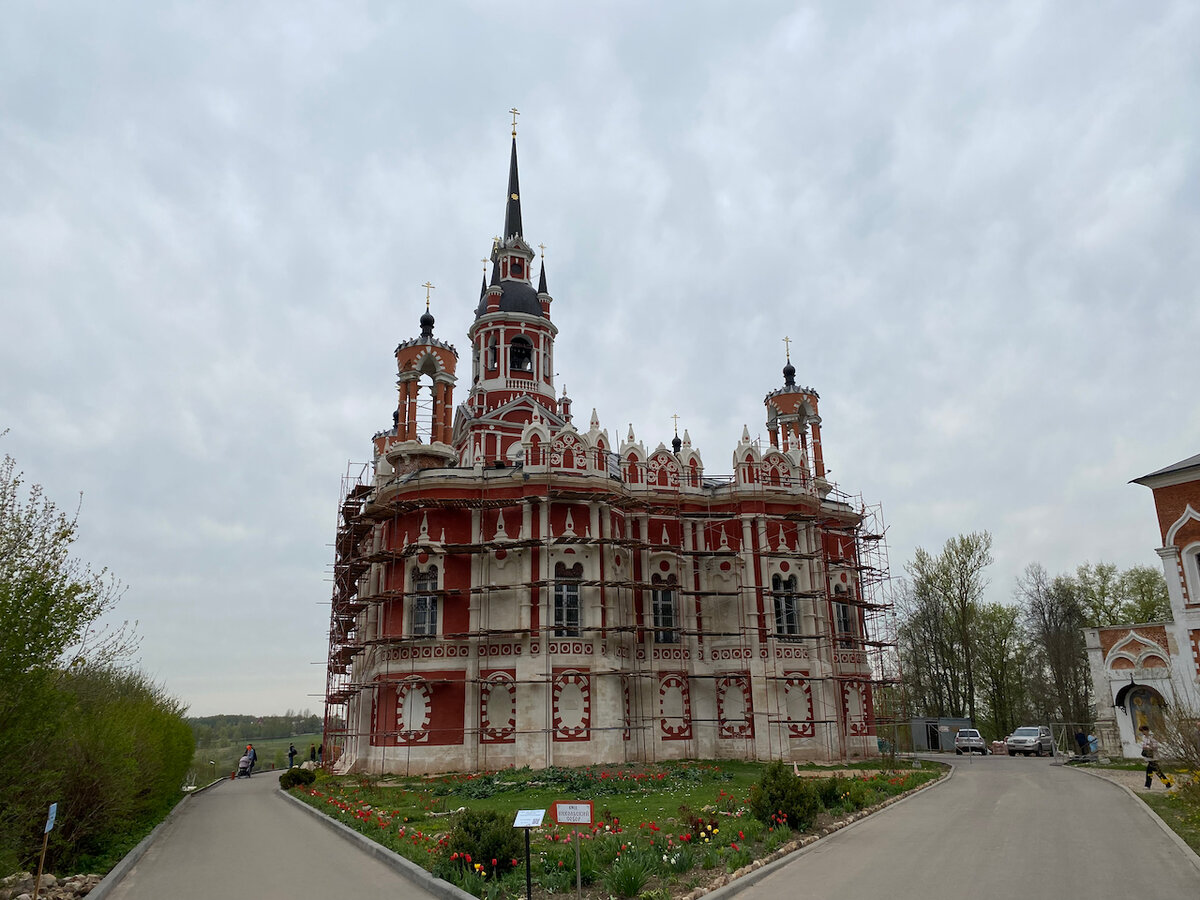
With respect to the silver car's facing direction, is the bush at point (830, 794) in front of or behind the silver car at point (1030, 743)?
in front

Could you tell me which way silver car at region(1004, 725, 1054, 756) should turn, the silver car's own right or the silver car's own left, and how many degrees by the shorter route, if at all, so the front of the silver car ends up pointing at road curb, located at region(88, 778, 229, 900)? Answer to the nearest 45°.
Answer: approximately 45° to the silver car's own left

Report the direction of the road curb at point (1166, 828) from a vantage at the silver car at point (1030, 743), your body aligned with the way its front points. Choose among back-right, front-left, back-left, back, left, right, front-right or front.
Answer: front-left

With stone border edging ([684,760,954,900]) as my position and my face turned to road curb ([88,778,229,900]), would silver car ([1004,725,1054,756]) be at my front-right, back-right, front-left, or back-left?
back-right

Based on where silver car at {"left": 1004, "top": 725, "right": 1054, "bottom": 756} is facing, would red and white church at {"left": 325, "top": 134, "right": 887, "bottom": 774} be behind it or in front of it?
in front

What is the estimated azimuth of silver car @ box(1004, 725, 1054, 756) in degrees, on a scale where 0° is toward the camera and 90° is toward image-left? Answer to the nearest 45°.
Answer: approximately 45°

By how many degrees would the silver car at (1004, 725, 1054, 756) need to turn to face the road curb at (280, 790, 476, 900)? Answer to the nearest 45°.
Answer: approximately 45° to its left

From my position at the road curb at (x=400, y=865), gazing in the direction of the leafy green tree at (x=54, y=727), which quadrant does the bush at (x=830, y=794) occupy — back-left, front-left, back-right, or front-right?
back-right

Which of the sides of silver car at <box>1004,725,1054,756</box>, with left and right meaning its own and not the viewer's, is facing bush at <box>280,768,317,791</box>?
front
